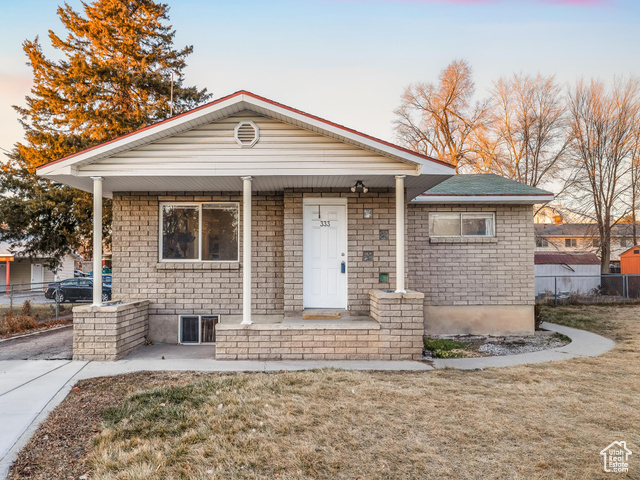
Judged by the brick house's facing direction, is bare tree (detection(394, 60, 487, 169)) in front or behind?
behind

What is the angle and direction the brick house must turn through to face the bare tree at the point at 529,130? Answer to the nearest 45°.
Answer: approximately 135° to its left

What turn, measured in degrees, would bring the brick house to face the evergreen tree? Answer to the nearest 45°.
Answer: approximately 135° to its right

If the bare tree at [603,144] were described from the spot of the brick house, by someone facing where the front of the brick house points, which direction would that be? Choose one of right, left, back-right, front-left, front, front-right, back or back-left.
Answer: back-left

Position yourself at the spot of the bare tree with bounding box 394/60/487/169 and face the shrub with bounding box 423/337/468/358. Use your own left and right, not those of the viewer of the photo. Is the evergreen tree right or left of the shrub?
right

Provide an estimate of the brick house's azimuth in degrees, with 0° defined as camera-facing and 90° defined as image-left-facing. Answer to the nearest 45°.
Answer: approximately 0°
